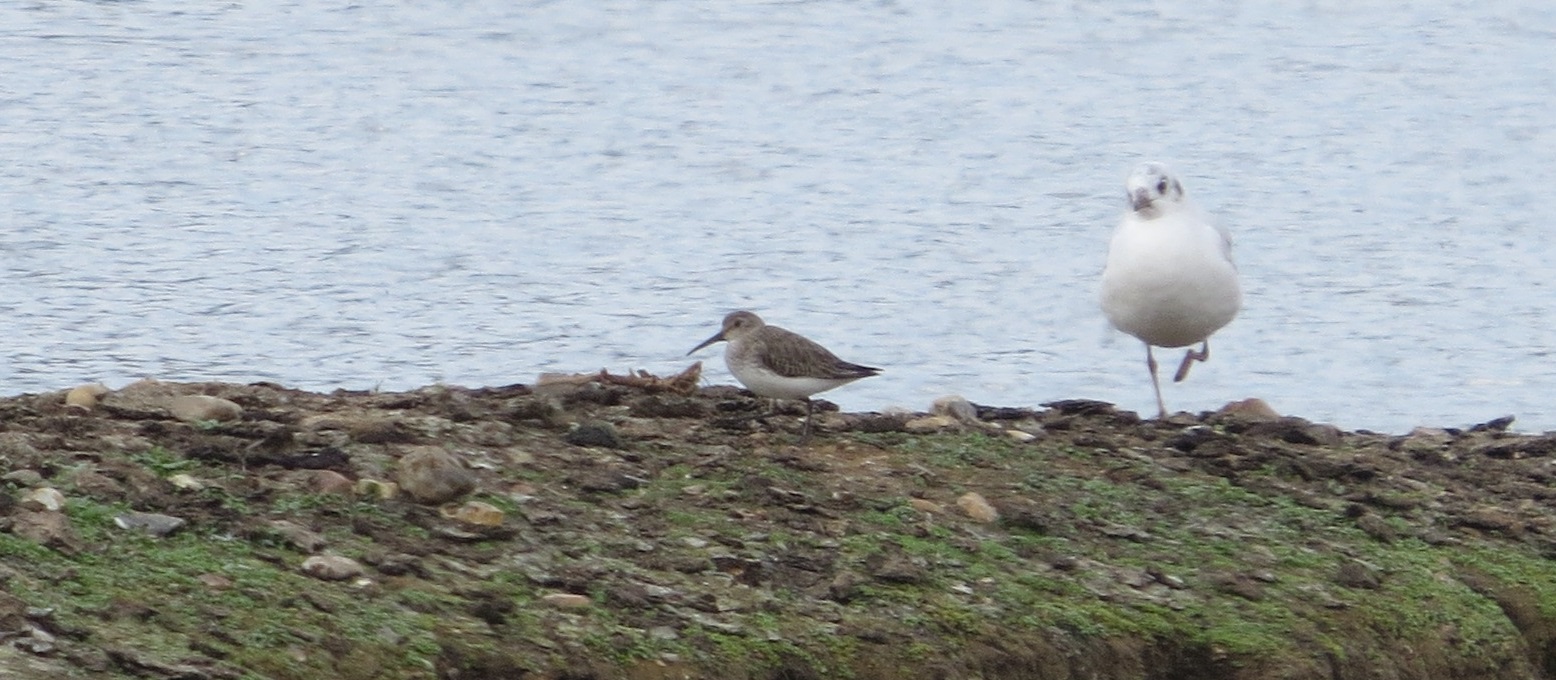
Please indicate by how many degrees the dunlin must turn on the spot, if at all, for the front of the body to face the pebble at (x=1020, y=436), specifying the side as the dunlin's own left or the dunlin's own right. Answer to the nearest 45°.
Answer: approximately 180°

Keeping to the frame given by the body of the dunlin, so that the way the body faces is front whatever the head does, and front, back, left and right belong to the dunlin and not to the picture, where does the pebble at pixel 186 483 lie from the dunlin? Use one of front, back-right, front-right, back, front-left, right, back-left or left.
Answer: front-left

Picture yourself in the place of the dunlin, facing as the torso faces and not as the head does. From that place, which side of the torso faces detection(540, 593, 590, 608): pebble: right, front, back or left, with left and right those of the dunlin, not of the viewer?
left

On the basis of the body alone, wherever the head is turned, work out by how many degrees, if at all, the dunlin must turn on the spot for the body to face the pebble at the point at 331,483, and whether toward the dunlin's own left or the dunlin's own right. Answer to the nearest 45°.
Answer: approximately 45° to the dunlin's own left

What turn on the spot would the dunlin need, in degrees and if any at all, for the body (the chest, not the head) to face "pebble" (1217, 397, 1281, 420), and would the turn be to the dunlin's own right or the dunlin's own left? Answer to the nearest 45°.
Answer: approximately 135° to the dunlin's own right

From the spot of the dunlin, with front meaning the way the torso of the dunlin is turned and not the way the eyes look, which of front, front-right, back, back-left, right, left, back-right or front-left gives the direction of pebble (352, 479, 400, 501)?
front-left

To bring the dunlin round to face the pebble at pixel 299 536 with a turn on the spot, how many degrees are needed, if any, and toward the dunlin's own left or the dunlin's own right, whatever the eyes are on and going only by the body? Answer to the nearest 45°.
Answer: approximately 45° to the dunlin's own left

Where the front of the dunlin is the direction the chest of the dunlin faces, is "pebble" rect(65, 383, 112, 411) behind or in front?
in front

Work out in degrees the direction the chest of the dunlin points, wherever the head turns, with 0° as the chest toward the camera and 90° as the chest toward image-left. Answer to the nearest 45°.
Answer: approximately 90°

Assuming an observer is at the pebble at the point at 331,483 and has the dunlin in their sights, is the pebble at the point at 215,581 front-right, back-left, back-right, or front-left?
back-right
